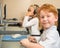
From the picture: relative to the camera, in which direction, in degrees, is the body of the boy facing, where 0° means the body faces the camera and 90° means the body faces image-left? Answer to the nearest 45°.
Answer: approximately 45°
